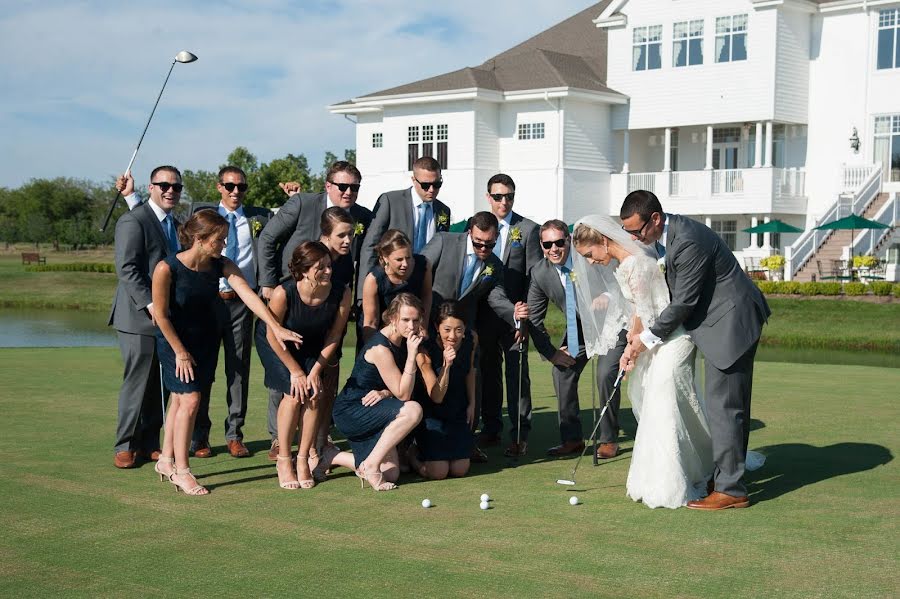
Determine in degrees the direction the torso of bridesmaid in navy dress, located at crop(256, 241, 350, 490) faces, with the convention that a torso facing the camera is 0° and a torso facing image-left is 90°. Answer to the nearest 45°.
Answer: approximately 315°

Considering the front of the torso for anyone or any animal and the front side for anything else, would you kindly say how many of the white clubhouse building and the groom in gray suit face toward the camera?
1

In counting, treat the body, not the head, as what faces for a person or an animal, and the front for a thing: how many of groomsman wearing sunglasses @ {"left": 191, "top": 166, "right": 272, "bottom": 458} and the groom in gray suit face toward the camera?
1

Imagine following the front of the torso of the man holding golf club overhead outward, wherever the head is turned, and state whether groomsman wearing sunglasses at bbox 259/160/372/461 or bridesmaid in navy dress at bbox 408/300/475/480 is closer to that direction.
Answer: the bridesmaid in navy dress

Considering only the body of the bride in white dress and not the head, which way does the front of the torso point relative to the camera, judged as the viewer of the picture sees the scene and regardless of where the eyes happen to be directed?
to the viewer's left

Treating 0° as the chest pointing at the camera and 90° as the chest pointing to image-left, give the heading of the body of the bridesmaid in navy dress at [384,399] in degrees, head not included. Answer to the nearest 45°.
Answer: approximately 315°

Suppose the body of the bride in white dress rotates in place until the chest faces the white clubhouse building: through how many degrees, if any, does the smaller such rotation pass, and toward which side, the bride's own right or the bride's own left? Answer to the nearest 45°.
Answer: approximately 90° to the bride's own right

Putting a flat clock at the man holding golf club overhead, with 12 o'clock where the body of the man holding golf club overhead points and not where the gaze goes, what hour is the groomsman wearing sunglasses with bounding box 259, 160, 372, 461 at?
The groomsman wearing sunglasses is roughly at 10 o'clock from the man holding golf club overhead.

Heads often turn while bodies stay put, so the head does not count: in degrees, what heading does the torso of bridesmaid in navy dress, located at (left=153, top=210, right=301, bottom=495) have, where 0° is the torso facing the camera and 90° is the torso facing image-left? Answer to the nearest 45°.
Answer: approximately 315°

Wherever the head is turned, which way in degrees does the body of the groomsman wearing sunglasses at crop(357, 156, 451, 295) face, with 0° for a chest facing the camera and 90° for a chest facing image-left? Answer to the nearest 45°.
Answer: approximately 315°

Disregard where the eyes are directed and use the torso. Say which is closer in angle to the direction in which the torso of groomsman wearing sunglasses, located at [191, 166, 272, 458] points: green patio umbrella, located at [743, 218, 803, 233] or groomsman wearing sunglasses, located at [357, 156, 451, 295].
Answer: the groomsman wearing sunglasses

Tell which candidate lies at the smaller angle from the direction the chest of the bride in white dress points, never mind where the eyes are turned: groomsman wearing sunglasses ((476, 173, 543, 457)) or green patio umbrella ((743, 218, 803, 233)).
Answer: the groomsman wearing sunglasses

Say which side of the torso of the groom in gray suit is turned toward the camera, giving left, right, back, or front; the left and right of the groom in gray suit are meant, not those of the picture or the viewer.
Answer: left

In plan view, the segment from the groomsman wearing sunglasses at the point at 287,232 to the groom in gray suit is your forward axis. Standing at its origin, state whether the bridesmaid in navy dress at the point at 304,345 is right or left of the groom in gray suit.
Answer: right
